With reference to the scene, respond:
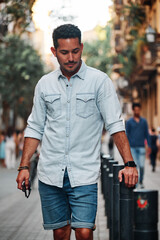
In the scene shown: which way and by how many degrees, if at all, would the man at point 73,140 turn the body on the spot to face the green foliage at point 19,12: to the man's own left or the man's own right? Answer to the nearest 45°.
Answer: approximately 180°

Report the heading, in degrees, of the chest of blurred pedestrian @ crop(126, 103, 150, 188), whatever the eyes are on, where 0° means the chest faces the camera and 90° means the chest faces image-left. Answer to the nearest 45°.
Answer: approximately 0°

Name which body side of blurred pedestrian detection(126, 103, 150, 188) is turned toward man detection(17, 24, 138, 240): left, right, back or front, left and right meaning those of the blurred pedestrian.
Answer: front

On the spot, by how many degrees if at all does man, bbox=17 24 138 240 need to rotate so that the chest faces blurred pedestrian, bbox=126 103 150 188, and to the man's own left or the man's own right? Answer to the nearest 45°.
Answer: approximately 180°

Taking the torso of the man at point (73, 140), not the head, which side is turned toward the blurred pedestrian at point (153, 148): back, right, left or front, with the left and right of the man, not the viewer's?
back

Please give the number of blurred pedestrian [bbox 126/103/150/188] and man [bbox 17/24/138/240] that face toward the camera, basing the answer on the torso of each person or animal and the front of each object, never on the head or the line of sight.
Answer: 2

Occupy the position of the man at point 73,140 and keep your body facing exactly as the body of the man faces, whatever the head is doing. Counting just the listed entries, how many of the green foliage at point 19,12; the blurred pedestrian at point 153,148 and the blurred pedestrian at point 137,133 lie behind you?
3

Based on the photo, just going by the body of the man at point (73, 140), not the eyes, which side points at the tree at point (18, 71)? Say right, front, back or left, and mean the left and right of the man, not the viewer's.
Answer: back

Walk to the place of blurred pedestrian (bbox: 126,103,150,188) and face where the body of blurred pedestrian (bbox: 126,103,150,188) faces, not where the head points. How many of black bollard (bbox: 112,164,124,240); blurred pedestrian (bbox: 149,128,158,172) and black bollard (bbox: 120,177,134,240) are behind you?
1

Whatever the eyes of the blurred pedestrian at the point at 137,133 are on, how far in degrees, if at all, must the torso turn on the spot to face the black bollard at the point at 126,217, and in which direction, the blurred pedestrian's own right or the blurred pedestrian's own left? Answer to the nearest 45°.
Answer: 0° — they already face it
